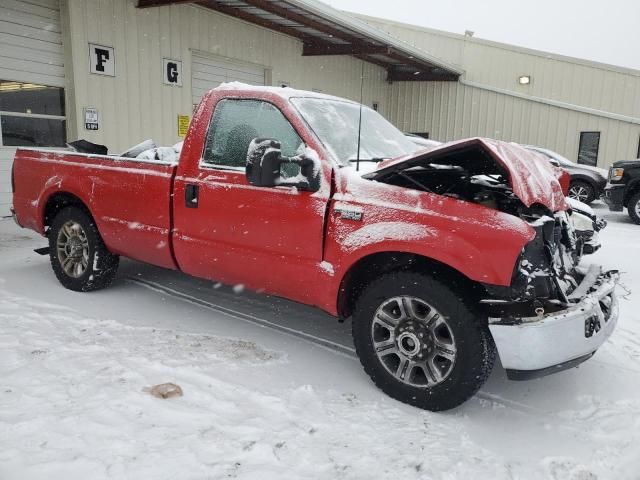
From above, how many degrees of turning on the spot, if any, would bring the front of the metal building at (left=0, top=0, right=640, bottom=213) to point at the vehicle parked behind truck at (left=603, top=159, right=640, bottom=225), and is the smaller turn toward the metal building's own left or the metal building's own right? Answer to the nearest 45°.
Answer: approximately 45° to the metal building's own left

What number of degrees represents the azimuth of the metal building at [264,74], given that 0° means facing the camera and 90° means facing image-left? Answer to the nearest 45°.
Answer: approximately 315°

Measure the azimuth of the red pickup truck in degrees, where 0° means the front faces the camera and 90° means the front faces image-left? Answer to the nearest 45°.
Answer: approximately 315°

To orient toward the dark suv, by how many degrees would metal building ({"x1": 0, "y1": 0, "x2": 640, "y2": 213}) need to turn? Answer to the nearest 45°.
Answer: approximately 45° to its left

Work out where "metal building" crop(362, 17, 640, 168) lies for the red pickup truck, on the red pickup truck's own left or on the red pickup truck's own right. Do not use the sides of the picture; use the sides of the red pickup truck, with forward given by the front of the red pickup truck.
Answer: on the red pickup truck's own left

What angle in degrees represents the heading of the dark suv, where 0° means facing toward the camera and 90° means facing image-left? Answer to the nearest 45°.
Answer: approximately 315°

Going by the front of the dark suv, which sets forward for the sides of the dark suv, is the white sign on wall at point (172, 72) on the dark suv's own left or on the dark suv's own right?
on the dark suv's own right

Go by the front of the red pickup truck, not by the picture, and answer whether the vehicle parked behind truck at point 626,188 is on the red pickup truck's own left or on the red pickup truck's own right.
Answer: on the red pickup truck's own left

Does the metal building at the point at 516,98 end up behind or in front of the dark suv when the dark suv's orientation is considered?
behind

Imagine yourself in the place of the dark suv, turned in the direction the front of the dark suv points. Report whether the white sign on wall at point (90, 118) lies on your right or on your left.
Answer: on your right
